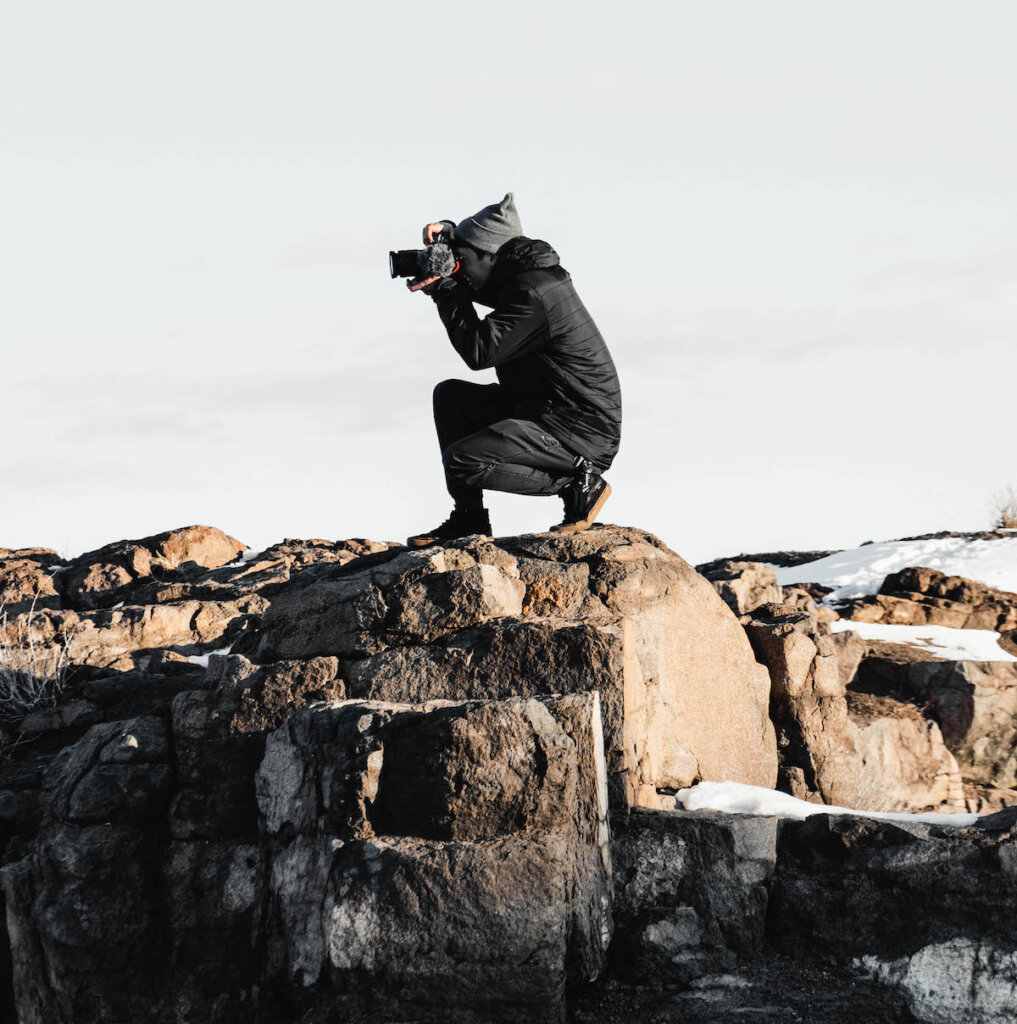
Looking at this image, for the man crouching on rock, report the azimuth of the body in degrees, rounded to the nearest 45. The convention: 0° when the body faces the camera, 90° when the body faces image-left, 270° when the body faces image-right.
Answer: approximately 90°

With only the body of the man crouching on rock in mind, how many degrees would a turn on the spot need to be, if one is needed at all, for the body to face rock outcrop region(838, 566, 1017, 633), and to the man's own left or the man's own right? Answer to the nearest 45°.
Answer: approximately 135° to the man's own right

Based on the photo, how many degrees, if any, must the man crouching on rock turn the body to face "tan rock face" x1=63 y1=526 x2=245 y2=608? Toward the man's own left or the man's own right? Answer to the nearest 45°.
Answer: approximately 45° to the man's own right

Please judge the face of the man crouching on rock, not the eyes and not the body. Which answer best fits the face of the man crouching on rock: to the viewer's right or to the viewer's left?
to the viewer's left
